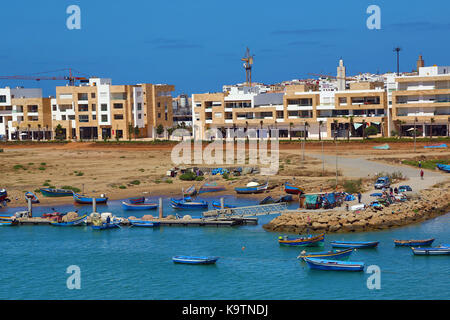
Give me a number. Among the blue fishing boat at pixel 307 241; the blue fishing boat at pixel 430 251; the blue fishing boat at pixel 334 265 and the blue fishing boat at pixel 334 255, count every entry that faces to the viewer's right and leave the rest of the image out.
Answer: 2

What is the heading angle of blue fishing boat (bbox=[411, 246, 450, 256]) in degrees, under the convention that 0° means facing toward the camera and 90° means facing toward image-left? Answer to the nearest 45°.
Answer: approximately 90°

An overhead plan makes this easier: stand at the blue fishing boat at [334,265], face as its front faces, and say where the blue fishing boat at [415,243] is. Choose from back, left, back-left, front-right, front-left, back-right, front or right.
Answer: back-right

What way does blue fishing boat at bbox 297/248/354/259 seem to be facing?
to the viewer's right
